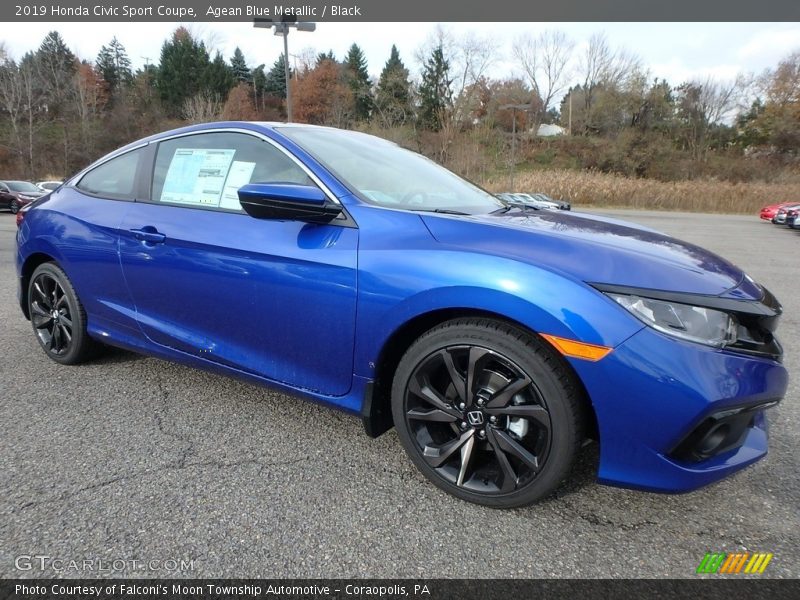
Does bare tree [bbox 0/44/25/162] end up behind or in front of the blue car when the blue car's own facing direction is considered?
behind

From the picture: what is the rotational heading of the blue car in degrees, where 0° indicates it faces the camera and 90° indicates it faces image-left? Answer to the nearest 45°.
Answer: approximately 315°

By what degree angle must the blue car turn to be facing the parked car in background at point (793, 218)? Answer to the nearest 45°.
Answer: approximately 90° to its left

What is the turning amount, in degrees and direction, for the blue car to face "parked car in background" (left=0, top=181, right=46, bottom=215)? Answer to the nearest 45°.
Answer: approximately 180°
